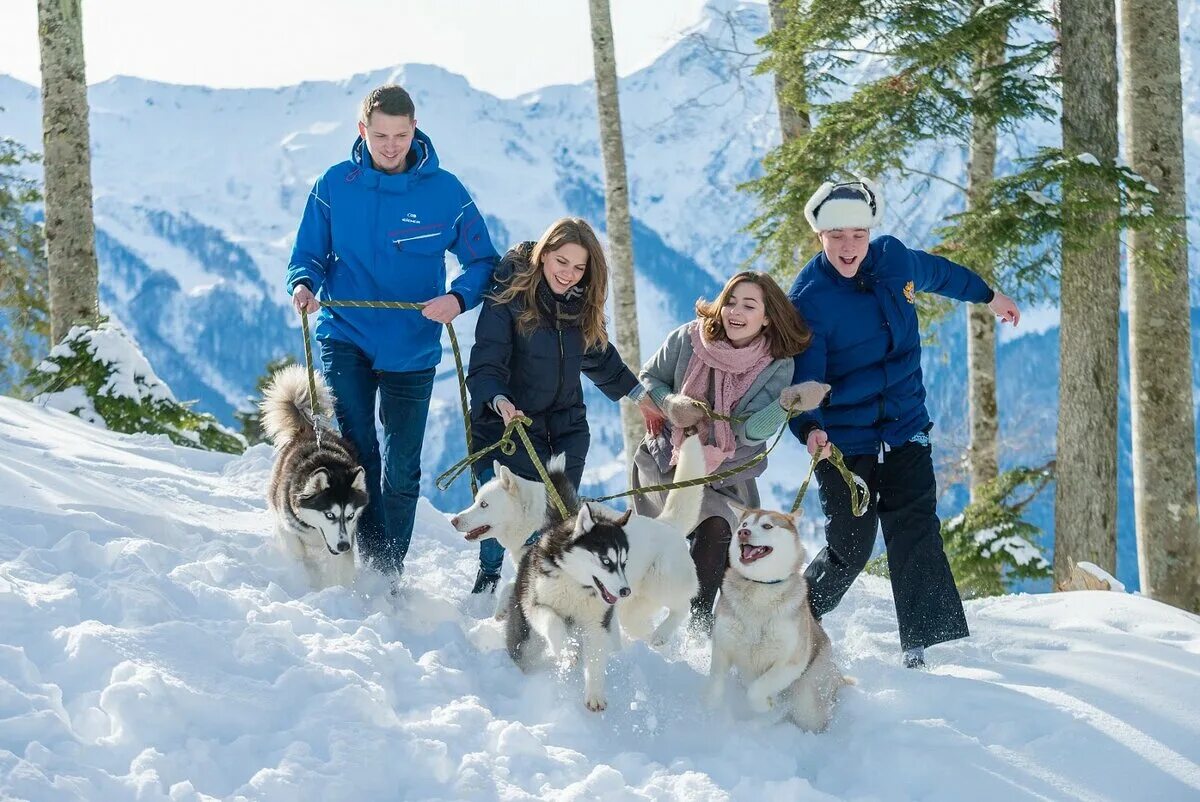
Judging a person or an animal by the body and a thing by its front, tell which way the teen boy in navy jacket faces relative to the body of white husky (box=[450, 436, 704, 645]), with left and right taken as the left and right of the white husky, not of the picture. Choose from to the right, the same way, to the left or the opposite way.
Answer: to the left

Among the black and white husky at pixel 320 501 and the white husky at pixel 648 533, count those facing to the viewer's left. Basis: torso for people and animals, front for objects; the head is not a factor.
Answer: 1

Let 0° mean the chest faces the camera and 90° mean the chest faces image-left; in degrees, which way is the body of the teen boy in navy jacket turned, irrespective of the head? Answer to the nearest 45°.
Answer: approximately 0°

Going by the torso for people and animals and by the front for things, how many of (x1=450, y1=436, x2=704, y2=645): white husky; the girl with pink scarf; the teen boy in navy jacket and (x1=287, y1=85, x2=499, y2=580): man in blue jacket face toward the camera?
3

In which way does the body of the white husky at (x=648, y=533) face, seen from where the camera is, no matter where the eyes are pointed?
to the viewer's left

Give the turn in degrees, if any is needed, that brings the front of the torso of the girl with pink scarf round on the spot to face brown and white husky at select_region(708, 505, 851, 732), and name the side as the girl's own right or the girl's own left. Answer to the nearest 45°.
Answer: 0° — they already face it

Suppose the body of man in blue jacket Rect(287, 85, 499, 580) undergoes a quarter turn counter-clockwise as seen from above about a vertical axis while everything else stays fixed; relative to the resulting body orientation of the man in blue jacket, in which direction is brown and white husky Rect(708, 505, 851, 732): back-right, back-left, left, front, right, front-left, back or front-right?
front-right

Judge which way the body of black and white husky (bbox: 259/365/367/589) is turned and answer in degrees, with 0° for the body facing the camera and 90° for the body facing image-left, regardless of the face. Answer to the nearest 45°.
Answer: approximately 315°

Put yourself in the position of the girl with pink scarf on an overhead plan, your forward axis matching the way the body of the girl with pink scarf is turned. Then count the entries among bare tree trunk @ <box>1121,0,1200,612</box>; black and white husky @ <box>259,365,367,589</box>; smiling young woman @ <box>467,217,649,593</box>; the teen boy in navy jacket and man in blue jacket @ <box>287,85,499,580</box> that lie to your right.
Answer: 3

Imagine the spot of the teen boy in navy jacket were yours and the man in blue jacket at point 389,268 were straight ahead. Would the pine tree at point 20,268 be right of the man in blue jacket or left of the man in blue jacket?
right
